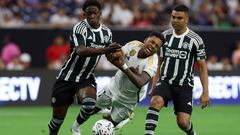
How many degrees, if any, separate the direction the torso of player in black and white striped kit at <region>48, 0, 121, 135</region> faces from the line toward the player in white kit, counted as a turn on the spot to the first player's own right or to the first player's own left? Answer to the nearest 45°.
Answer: approximately 45° to the first player's own left

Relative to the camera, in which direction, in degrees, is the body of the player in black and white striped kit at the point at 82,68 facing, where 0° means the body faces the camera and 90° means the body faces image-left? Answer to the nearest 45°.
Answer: approximately 315°
